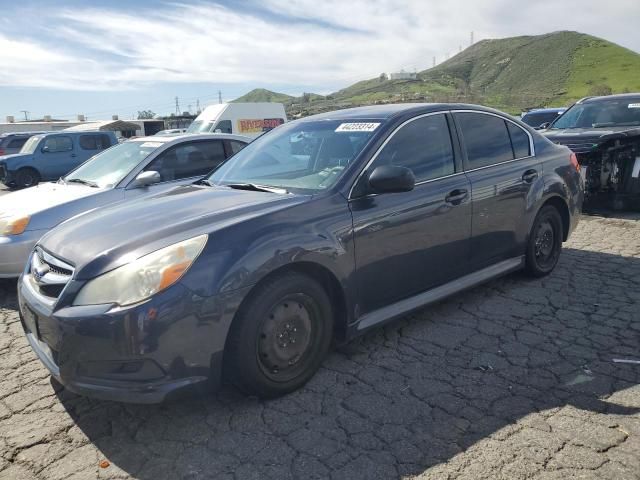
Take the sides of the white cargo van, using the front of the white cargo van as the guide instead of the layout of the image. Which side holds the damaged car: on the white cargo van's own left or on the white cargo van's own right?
on the white cargo van's own left

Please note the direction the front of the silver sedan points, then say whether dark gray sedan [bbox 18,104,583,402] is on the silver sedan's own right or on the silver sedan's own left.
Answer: on the silver sedan's own left

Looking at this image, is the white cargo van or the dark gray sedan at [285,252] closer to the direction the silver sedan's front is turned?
the dark gray sedan

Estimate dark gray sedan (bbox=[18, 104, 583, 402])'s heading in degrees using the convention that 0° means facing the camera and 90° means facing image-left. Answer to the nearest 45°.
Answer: approximately 45°

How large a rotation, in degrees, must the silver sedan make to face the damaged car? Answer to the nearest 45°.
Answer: approximately 135° to its left

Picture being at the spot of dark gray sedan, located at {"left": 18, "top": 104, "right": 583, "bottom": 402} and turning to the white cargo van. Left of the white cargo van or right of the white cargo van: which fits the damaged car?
right

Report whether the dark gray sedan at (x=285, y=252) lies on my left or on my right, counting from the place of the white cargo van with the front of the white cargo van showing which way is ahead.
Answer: on my left

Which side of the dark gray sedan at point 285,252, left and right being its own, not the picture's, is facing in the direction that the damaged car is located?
back

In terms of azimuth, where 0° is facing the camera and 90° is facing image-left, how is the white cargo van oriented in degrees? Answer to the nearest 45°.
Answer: approximately 45°

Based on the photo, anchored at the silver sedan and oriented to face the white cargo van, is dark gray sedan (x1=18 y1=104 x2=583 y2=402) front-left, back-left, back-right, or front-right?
back-right

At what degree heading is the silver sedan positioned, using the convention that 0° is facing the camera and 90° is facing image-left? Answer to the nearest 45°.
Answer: approximately 45°
